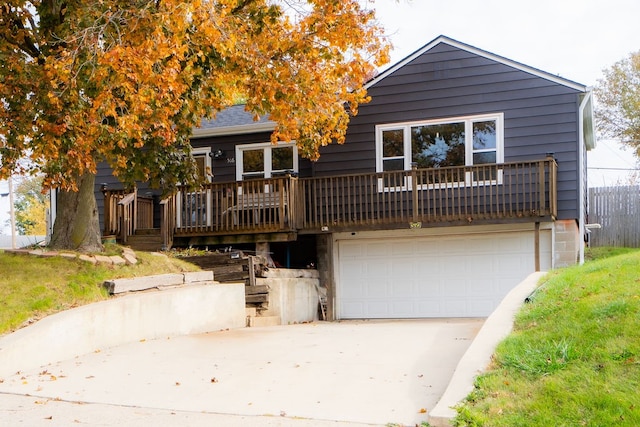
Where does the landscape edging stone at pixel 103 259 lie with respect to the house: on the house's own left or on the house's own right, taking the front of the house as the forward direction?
on the house's own right

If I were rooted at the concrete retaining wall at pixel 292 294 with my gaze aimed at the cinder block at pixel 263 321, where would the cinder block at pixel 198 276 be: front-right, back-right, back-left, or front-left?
front-right

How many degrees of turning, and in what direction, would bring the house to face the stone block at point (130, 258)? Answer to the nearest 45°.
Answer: approximately 45° to its right

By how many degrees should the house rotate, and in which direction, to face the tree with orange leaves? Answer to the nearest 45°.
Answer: approximately 45° to its right

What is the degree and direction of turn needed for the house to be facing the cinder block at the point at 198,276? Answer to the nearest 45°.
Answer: approximately 45° to its right

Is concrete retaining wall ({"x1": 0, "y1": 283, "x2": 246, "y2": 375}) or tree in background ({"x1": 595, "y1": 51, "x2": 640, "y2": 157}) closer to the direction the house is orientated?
the concrete retaining wall

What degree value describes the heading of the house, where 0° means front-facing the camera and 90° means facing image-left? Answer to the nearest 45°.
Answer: approximately 0°

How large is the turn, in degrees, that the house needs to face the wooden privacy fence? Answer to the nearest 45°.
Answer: approximately 135° to its left

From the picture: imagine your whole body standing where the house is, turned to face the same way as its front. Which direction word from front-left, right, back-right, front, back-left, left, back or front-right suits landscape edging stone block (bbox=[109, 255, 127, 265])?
front-right

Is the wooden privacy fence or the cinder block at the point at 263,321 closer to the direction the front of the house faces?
the cinder block

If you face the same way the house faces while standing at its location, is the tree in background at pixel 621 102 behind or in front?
behind

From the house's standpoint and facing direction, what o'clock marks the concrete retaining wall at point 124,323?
The concrete retaining wall is roughly at 1 o'clock from the house.
